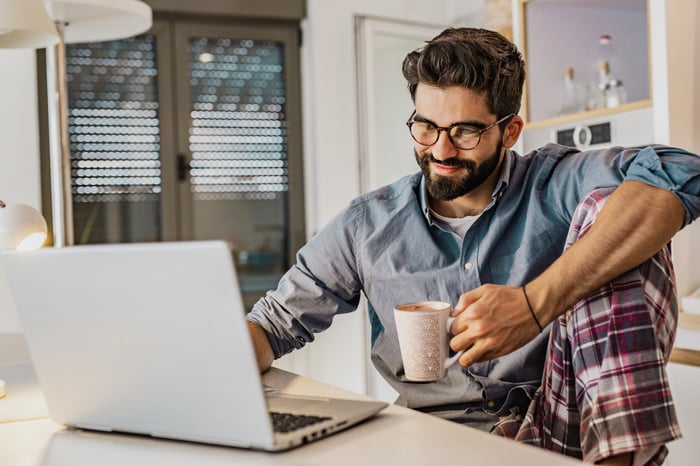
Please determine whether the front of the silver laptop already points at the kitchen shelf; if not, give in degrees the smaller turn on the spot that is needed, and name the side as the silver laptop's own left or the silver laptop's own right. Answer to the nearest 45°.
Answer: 0° — it already faces it

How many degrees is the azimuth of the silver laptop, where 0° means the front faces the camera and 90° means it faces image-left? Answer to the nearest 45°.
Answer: approximately 225°

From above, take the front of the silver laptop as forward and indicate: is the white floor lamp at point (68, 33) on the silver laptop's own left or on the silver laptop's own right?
on the silver laptop's own left

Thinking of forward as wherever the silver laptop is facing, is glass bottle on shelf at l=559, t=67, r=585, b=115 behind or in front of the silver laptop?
in front

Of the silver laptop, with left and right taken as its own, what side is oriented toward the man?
front
